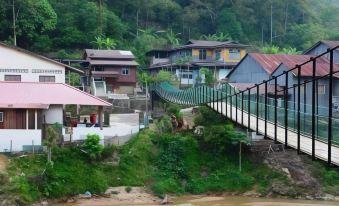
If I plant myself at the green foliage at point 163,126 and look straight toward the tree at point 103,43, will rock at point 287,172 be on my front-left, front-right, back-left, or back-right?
back-right

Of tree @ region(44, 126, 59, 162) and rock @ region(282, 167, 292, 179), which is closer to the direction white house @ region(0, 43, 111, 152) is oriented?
the tree

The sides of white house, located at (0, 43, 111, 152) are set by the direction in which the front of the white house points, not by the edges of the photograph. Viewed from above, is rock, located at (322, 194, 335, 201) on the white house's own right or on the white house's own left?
on the white house's own left

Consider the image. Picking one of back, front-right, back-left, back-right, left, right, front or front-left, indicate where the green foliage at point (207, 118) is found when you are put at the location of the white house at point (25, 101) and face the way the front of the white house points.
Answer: left

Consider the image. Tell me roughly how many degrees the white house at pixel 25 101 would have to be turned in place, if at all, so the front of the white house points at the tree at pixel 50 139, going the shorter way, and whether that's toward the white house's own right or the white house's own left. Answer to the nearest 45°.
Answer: approximately 45° to the white house's own left

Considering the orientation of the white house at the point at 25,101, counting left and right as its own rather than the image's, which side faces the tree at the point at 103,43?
back

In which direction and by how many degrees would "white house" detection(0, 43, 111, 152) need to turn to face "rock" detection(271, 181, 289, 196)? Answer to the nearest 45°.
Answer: approximately 90° to its left

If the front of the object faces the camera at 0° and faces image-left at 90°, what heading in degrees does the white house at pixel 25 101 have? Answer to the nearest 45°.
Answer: approximately 0°
